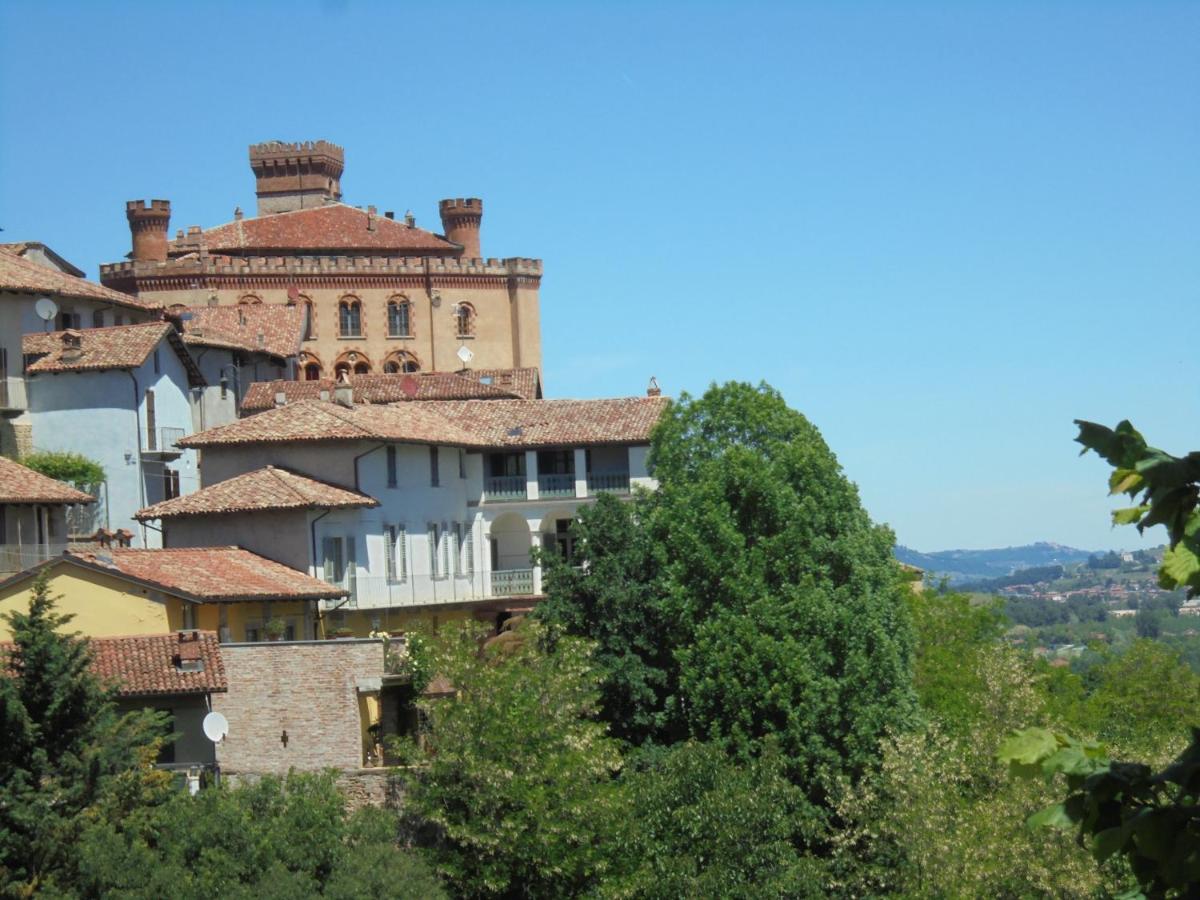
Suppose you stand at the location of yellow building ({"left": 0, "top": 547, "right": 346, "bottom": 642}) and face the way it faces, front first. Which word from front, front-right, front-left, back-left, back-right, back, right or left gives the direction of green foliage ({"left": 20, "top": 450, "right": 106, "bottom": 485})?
back-left

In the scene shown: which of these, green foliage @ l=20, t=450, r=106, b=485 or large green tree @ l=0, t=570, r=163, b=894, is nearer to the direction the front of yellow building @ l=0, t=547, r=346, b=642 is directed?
the large green tree

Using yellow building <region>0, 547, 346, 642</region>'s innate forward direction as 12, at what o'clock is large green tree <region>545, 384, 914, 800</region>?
The large green tree is roughly at 10 o'clock from the yellow building.

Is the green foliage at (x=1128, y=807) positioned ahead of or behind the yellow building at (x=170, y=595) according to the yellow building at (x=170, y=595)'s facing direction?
ahead

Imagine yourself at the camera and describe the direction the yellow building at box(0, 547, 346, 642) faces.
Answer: facing the viewer and to the right of the viewer

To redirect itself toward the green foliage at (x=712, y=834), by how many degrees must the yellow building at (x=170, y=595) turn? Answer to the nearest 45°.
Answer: approximately 45° to its left
